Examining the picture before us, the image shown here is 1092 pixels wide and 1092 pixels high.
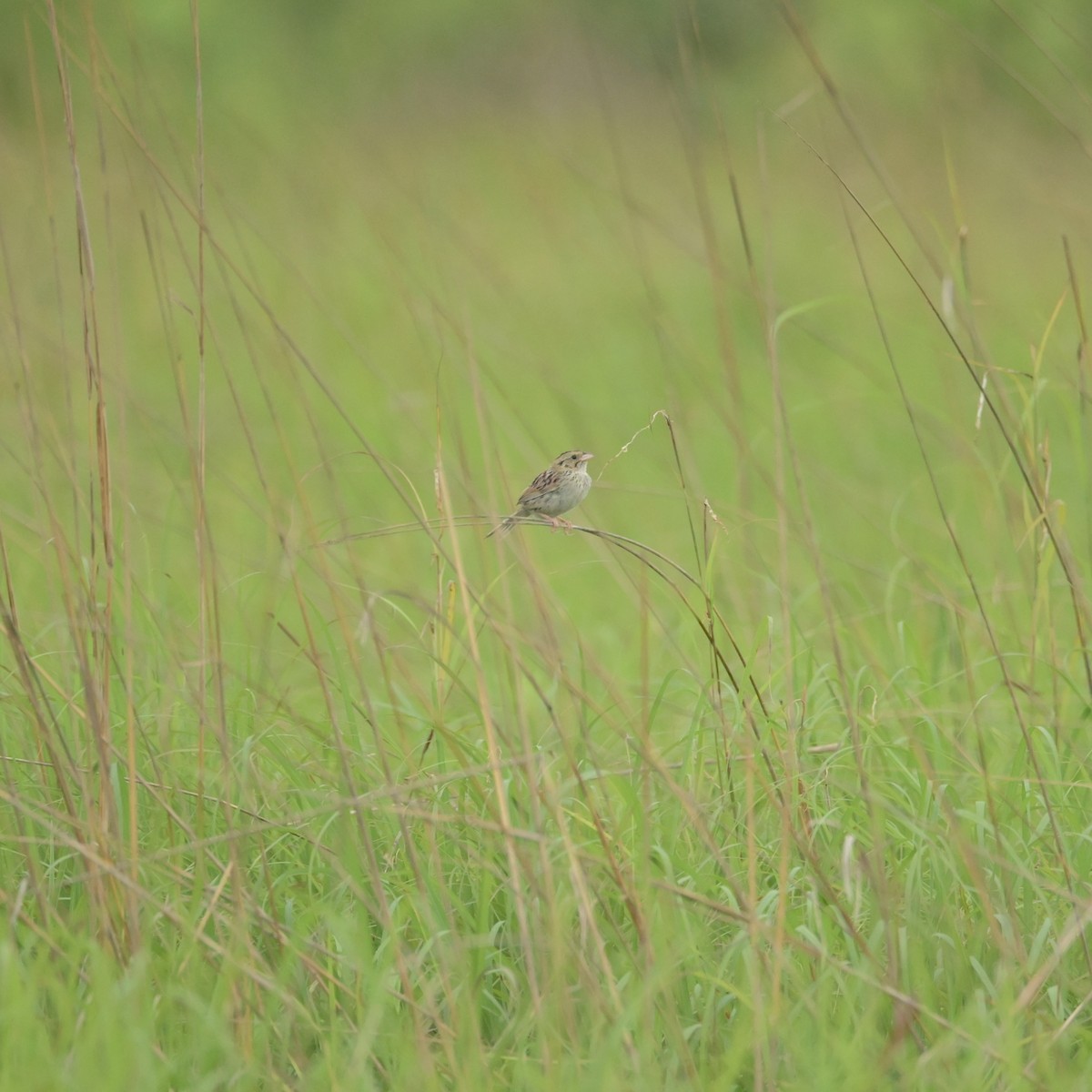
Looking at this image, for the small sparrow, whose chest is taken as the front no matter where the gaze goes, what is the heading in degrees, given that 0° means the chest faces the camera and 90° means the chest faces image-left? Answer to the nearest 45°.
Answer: approximately 270°
